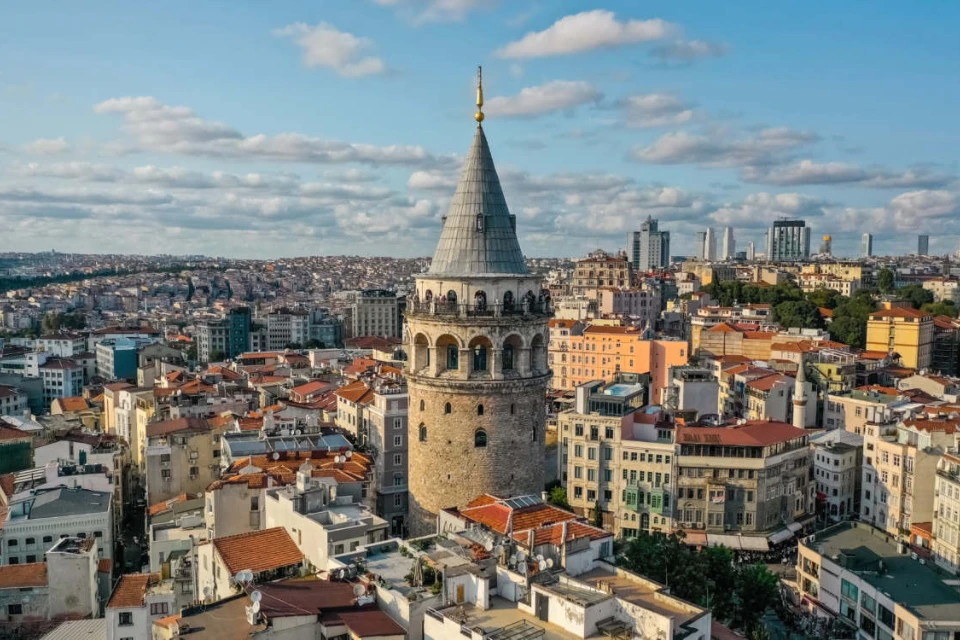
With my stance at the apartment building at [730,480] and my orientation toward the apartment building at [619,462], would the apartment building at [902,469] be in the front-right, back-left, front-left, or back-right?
back-right

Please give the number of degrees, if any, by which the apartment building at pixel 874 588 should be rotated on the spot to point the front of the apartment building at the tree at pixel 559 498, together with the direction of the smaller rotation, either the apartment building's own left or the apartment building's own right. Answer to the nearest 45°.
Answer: approximately 45° to the apartment building's own right

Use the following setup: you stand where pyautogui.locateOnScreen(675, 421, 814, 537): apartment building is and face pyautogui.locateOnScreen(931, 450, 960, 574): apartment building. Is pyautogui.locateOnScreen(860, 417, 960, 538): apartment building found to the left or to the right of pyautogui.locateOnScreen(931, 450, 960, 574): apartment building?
left

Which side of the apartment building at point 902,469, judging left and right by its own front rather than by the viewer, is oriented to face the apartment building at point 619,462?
front

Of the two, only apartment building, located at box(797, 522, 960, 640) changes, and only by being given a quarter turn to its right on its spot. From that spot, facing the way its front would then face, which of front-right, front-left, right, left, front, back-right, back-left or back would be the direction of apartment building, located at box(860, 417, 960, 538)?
front-right

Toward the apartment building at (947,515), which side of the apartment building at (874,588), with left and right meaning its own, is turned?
back

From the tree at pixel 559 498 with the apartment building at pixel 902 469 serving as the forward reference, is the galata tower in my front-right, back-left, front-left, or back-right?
back-right

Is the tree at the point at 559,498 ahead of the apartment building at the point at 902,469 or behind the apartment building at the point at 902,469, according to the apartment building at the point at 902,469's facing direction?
ahead

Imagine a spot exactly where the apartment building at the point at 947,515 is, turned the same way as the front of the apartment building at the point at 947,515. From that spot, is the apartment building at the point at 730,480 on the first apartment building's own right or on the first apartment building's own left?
on the first apartment building's own right

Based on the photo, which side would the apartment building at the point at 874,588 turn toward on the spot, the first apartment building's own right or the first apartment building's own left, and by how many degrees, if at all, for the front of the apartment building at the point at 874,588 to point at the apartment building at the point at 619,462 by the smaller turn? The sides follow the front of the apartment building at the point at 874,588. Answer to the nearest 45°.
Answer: approximately 90° to the first apartment building's own right

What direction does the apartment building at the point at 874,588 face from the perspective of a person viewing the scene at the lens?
facing the viewer and to the left of the viewer

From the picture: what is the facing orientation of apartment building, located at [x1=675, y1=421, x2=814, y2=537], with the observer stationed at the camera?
facing the viewer

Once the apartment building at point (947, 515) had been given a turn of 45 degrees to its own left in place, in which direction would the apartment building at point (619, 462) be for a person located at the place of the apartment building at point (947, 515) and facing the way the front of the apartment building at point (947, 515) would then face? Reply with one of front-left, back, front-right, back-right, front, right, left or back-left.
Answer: right

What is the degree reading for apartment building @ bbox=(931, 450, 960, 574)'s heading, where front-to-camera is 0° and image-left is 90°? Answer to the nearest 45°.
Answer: approximately 45°

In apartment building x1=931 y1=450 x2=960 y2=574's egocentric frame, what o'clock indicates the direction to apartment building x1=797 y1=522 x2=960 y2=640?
apartment building x1=797 y1=522 x2=960 y2=640 is roughly at 11 o'clock from apartment building x1=931 y1=450 x2=960 y2=574.

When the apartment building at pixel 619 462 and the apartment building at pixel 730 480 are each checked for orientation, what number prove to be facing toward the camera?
2

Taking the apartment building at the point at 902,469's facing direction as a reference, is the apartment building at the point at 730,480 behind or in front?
in front

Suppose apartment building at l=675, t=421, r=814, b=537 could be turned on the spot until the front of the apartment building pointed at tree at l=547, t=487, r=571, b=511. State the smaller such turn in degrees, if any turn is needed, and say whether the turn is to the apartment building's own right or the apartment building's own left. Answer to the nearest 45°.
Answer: approximately 90° to the apartment building's own right

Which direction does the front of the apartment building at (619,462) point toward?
toward the camera
